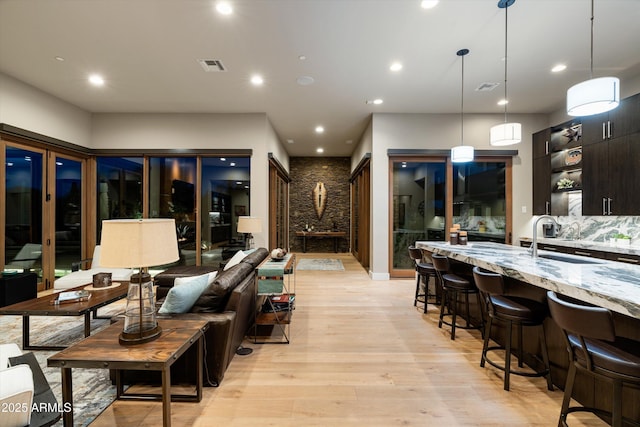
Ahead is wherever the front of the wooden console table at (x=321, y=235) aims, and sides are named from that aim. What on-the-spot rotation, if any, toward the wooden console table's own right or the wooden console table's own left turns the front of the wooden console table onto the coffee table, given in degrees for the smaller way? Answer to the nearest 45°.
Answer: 0° — it already faces it

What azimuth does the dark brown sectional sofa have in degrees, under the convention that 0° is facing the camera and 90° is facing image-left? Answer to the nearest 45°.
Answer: approximately 90°

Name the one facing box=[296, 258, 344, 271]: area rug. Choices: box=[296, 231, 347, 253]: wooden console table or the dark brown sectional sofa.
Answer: the wooden console table

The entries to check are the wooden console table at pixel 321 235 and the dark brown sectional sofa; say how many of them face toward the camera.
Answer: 1

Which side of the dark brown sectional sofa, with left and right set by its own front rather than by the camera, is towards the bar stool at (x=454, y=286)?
back

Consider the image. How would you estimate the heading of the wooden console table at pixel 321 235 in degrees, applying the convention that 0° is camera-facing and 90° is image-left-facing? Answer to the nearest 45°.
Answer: approximately 0°

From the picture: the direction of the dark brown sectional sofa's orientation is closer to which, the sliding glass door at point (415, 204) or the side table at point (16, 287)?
the side table

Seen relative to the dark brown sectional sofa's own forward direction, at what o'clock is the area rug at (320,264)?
The area rug is roughly at 4 o'clock from the dark brown sectional sofa.
